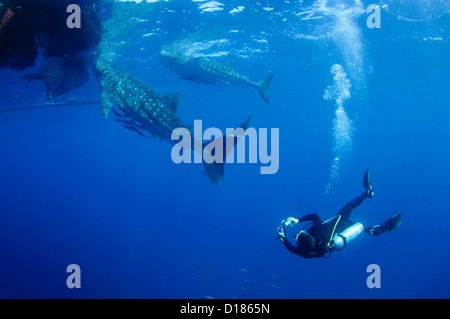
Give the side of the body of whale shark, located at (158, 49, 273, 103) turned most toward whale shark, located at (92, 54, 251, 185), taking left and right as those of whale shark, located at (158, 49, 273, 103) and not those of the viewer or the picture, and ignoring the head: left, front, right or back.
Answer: left

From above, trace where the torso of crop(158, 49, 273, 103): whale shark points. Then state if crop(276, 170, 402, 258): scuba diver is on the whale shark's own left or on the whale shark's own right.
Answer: on the whale shark's own left

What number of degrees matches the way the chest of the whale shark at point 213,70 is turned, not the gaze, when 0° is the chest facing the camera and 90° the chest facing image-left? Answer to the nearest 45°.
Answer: approximately 90°
